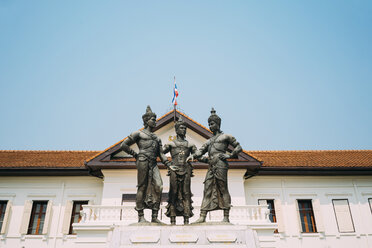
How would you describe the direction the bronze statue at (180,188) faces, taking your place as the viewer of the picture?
facing the viewer

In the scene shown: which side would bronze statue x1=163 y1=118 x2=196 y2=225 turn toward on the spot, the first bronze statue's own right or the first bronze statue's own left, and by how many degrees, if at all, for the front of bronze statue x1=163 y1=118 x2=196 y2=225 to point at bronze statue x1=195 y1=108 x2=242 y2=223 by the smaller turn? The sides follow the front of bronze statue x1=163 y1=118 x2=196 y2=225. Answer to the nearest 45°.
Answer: approximately 90° to the first bronze statue's own left

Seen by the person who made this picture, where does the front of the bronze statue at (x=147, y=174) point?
facing the viewer and to the right of the viewer

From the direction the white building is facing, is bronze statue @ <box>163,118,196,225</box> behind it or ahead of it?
ahead

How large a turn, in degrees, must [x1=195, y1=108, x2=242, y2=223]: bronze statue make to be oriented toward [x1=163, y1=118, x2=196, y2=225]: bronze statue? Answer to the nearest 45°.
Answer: approximately 45° to its right

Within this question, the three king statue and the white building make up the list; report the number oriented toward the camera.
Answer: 2

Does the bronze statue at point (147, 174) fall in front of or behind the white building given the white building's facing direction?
in front

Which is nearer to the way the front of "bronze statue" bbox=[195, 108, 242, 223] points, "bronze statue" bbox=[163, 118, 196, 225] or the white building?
the bronze statue

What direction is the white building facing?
toward the camera

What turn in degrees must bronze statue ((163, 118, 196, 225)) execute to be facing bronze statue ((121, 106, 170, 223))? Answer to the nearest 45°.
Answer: approximately 90° to its right

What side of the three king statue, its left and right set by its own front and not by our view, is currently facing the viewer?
front

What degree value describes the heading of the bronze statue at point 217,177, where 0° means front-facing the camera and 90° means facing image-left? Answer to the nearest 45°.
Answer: approximately 45°

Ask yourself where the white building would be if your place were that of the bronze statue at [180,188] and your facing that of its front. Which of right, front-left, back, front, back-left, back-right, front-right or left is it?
back

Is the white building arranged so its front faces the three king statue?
yes
